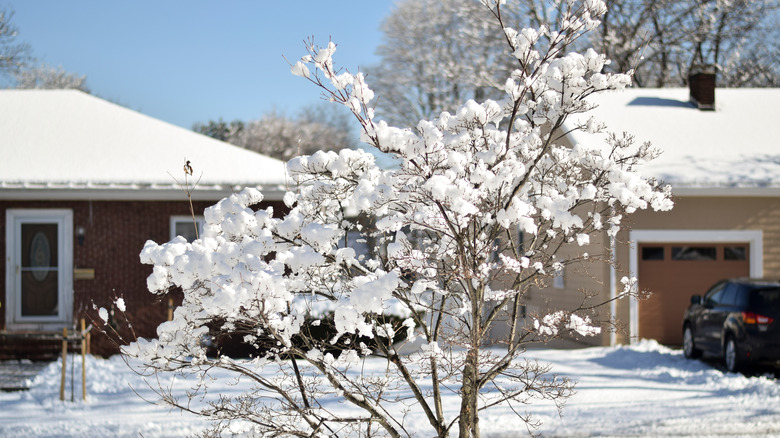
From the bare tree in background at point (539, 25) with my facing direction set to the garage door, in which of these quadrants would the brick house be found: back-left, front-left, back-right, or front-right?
front-right

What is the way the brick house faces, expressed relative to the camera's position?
facing the viewer

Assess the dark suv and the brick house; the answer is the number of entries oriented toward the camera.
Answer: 1

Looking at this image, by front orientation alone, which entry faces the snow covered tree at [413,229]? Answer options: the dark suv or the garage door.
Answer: the garage door

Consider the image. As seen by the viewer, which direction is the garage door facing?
toward the camera

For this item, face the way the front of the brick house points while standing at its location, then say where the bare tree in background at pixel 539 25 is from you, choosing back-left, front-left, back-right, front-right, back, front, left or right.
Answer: back-left

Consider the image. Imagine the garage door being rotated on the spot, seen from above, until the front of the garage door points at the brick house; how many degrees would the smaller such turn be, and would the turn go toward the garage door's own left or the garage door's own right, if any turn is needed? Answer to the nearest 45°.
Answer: approximately 45° to the garage door's own right

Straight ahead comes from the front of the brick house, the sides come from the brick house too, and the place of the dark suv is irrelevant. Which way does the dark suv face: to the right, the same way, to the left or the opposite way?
the opposite way

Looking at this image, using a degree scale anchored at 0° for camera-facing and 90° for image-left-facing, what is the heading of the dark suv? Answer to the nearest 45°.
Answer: approximately 135°

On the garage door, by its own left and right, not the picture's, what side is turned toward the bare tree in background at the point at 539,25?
back

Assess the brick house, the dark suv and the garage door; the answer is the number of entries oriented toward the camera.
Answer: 2

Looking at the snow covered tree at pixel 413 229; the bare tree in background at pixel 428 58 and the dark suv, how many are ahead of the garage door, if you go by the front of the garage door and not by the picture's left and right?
2
